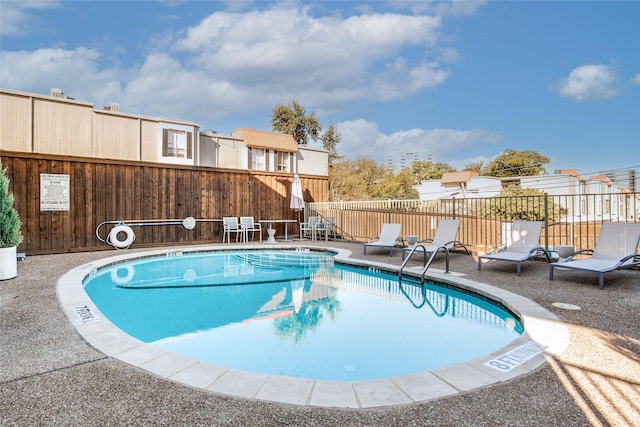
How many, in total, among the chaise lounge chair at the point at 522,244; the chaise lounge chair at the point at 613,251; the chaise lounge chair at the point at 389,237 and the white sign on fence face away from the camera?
0

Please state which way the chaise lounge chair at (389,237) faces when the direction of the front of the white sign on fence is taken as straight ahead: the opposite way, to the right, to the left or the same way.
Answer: to the right

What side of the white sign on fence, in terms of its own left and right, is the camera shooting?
front

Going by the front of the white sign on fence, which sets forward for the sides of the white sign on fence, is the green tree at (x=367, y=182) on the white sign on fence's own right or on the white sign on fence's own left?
on the white sign on fence's own left

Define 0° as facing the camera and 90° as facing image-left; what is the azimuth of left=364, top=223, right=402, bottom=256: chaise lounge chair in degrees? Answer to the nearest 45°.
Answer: approximately 45°

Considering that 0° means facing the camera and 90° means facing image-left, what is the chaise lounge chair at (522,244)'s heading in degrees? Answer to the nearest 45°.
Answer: approximately 45°

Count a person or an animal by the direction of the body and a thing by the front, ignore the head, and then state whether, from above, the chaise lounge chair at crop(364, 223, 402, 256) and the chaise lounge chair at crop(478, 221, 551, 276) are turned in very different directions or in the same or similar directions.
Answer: same or similar directions

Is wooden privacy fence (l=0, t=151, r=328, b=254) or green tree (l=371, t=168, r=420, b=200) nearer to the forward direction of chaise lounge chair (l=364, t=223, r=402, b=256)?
the wooden privacy fence

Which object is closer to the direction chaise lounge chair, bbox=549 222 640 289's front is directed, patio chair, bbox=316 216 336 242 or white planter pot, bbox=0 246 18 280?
the white planter pot

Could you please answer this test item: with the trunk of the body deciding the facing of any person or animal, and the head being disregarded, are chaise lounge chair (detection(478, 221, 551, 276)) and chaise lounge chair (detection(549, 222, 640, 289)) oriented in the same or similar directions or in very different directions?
same or similar directions

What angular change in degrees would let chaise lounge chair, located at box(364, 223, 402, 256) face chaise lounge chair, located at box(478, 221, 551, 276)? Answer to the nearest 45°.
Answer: approximately 90° to its left

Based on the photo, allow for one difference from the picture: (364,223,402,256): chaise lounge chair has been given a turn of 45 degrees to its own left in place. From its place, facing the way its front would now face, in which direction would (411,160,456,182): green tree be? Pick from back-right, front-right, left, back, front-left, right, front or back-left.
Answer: back
